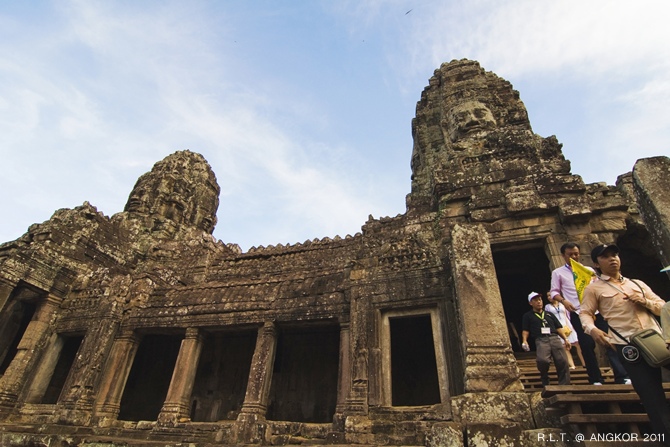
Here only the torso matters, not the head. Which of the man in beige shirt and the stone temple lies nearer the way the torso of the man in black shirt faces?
the man in beige shirt

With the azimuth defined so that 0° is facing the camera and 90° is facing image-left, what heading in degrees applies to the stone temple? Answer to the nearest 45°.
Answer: approximately 0°

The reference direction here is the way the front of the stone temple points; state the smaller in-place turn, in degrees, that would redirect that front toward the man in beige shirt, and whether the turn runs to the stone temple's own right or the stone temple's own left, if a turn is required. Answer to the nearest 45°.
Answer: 0° — it already faces them

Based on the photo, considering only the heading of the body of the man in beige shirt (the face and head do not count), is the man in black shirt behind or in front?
behind
